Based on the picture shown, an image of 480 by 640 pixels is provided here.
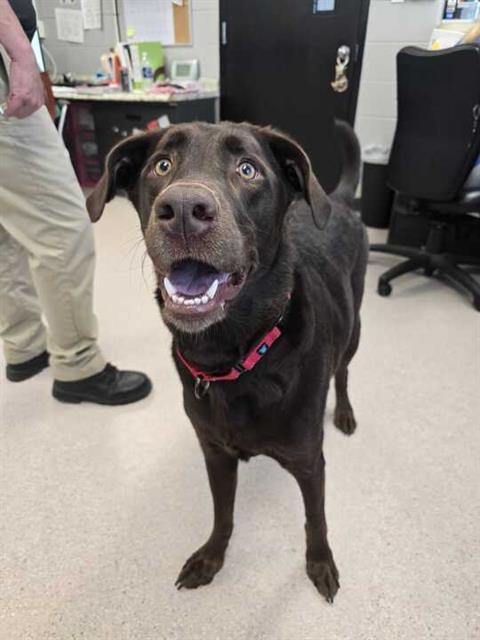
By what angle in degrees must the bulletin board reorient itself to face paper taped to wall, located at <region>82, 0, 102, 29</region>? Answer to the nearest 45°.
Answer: approximately 135° to its right

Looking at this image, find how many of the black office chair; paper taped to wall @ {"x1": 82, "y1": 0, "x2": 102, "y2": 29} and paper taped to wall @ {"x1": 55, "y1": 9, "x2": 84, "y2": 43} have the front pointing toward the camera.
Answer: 2

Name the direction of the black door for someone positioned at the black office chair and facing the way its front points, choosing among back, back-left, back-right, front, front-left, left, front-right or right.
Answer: left

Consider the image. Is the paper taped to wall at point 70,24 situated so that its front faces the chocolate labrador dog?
yes

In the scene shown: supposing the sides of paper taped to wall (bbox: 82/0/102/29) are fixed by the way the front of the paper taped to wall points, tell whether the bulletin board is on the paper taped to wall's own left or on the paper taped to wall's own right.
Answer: on the paper taped to wall's own left

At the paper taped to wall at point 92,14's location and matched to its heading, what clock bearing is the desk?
The desk is roughly at 12 o'clock from the paper taped to wall.

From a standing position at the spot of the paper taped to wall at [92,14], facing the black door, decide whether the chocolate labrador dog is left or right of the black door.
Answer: right

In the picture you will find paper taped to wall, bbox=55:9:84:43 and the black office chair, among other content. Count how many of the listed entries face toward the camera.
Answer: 1

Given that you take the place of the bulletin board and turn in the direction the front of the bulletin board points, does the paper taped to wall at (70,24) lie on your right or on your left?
on your right

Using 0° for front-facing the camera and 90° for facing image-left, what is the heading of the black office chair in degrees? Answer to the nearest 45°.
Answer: approximately 225°
